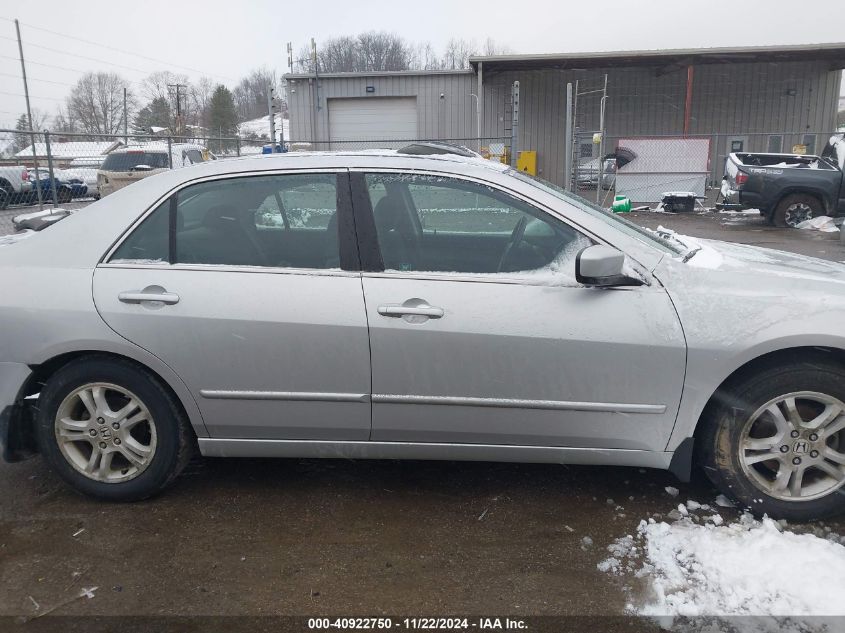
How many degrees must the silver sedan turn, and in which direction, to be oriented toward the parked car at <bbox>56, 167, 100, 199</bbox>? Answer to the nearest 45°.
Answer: approximately 135° to its left

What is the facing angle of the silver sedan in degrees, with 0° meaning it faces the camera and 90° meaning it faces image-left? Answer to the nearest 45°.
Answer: approximately 270°

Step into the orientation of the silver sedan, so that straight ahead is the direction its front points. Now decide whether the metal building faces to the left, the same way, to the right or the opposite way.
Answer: to the right

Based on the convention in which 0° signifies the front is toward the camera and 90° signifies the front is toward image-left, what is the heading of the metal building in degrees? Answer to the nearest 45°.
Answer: approximately 0°

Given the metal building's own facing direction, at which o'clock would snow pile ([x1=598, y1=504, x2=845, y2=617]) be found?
The snow pile is roughly at 12 o'clock from the metal building.

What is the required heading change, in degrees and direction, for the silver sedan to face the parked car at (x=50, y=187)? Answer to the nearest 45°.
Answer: approximately 135° to its left

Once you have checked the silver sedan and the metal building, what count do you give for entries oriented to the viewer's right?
1

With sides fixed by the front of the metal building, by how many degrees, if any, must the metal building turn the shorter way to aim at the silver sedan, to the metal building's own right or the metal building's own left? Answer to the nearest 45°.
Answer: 0° — it already faces it

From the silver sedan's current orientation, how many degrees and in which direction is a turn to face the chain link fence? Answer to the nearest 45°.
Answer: approximately 90° to its left
